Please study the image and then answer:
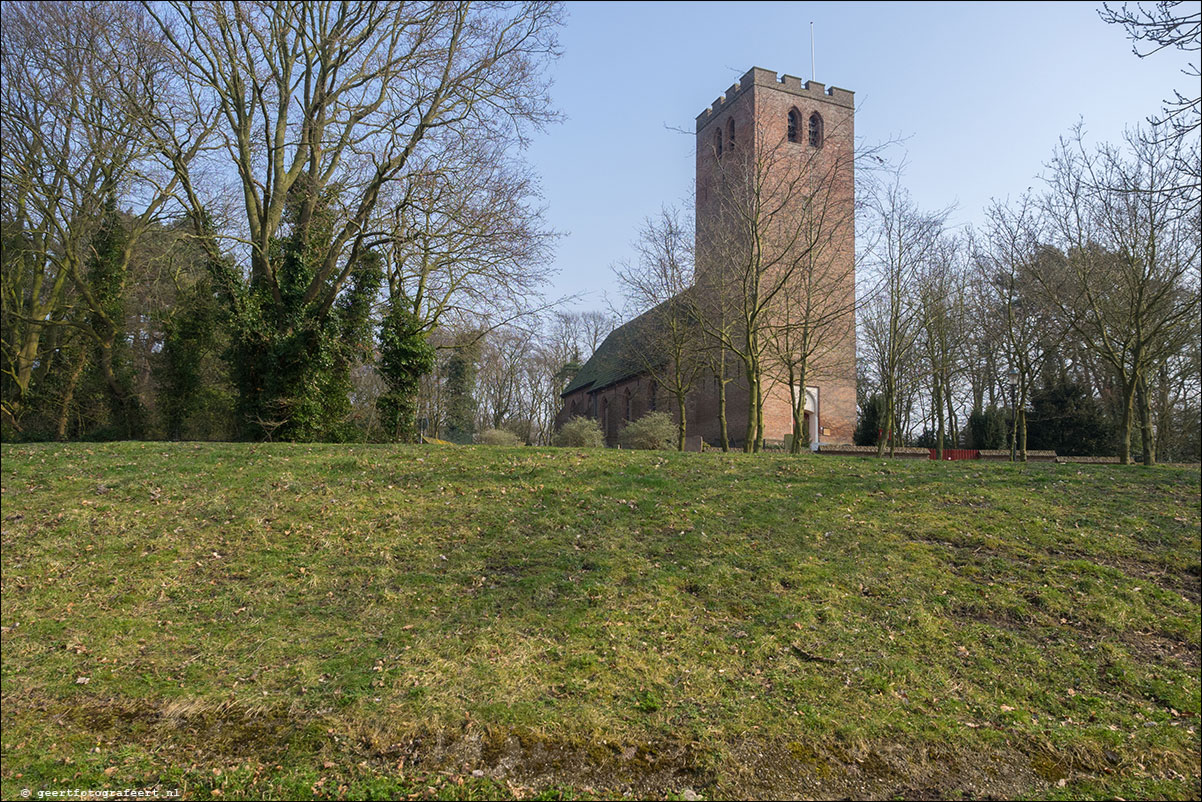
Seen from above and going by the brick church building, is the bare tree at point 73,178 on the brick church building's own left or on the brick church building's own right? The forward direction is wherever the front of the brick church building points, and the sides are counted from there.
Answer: on the brick church building's own right

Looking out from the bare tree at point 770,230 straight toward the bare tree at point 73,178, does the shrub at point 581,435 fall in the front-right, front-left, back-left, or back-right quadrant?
front-right

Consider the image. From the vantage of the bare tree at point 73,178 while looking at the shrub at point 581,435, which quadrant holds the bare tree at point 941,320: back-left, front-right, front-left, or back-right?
front-right

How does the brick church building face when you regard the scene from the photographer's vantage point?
facing the viewer and to the right of the viewer
